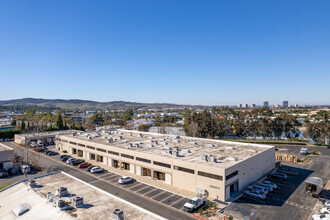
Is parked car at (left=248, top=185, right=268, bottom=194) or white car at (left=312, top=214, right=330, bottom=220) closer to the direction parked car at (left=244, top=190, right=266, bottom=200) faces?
the parked car

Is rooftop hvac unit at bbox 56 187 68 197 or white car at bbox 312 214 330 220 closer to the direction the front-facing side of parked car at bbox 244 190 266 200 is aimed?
the rooftop hvac unit

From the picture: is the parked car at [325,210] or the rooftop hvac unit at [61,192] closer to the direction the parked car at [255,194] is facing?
the rooftop hvac unit

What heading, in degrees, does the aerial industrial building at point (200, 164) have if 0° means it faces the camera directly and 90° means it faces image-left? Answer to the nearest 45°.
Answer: approximately 45°

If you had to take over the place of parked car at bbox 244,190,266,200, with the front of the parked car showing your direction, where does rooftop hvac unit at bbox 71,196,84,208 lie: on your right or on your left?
on your left

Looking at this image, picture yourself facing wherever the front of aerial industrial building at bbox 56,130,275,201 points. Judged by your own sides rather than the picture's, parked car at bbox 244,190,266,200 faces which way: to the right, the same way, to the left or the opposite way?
to the right

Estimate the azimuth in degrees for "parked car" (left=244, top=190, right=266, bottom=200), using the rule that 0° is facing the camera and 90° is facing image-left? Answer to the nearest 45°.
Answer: approximately 135°
